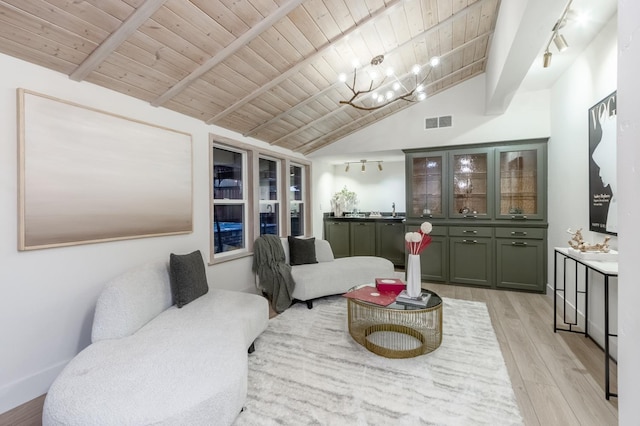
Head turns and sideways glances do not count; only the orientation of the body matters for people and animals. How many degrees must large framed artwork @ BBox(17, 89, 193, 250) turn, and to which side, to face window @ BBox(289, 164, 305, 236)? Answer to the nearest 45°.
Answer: approximately 90° to its left

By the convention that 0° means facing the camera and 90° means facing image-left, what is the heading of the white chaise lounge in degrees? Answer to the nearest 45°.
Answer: approximately 315°

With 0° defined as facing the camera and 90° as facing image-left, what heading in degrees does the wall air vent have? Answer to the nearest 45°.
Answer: approximately 0°

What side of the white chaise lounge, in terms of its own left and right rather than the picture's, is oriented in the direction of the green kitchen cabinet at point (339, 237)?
left

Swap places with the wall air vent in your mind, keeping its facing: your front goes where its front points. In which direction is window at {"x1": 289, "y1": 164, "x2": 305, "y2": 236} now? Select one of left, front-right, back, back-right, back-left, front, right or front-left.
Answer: right

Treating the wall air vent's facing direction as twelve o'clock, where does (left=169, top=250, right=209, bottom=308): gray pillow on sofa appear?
The gray pillow on sofa is roughly at 1 o'clock from the wall air vent.

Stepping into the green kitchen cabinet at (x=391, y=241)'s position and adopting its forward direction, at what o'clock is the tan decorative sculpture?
The tan decorative sculpture is roughly at 11 o'clock from the green kitchen cabinet.

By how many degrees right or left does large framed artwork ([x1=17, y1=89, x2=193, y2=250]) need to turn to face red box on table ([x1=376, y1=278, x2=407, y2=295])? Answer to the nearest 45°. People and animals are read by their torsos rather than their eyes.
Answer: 0° — it already faces it

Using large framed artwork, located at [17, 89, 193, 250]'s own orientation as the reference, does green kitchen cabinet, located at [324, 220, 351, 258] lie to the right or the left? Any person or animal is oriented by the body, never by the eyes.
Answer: on its left
